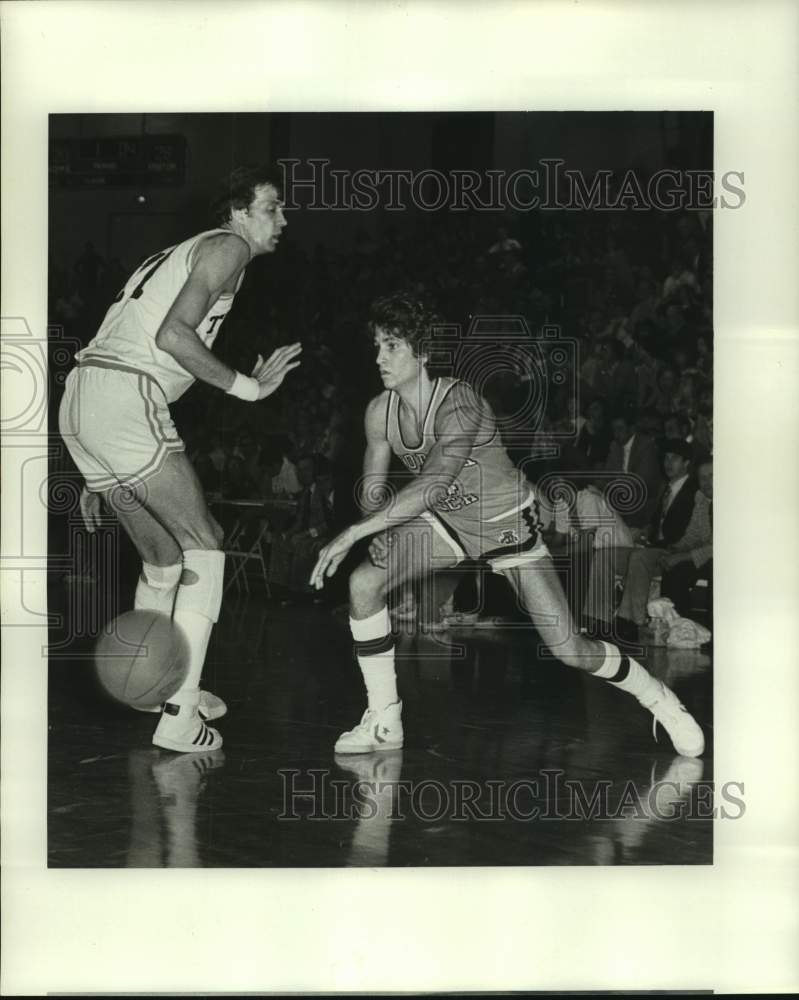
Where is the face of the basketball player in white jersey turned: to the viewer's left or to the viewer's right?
to the viewer's right

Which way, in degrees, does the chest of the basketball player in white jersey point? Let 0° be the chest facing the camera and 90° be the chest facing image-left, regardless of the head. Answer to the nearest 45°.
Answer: approximately 270°

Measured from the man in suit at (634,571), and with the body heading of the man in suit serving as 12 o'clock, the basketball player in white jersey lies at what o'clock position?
The basketball player in white jersey is roughly at 1 o'clock from the man in suit.

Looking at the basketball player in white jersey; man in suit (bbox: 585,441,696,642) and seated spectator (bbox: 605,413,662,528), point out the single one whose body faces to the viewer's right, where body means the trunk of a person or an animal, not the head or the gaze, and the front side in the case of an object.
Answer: the basketball player in white jersey
